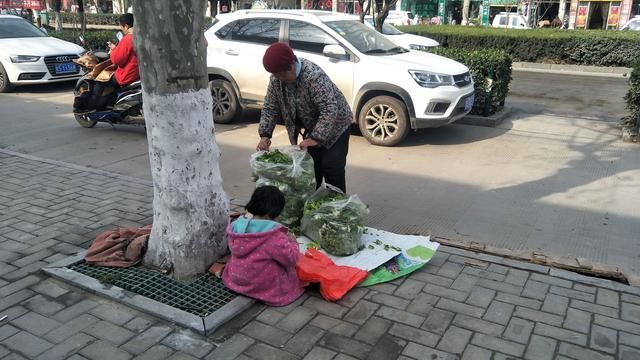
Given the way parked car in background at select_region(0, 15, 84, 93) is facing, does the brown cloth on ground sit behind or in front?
in front

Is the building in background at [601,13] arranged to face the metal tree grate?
yes

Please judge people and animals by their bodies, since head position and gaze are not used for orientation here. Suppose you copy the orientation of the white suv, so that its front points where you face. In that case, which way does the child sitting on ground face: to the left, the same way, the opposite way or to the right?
to the left

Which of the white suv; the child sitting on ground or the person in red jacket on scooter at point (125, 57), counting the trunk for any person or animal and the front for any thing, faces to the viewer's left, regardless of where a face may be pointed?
the person in red jacket on scooter

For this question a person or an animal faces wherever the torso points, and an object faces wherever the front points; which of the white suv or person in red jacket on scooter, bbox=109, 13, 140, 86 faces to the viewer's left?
the person in red jacket on scooter

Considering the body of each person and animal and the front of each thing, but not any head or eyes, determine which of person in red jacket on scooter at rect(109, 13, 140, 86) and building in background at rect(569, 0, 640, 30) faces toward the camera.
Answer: the building in background

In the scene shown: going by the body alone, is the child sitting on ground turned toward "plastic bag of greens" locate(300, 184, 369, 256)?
yes

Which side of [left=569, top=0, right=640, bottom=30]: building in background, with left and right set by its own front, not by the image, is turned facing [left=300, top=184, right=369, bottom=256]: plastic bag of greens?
front

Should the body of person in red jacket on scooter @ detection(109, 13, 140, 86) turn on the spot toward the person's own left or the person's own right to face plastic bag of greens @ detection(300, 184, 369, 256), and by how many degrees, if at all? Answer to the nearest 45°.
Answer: approximately 90° to the person's own left

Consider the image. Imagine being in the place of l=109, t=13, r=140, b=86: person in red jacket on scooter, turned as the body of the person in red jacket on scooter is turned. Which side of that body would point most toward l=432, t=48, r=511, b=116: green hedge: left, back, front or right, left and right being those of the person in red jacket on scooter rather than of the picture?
back

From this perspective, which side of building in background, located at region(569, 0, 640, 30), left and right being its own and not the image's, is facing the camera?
front

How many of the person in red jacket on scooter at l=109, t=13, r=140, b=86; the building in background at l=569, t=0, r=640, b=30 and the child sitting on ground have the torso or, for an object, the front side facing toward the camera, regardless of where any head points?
1

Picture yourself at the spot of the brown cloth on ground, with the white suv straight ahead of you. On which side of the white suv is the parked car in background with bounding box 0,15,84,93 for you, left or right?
left

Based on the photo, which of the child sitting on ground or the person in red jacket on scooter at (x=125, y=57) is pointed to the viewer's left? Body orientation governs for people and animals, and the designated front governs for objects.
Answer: the person in red jacket on scooter

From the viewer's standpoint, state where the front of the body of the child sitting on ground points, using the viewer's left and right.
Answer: facing away from the viewer and to the right of the viewer

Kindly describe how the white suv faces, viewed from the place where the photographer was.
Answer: facing the viewer and to the right of the viewer

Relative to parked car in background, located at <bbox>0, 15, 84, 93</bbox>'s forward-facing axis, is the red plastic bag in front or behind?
in front
